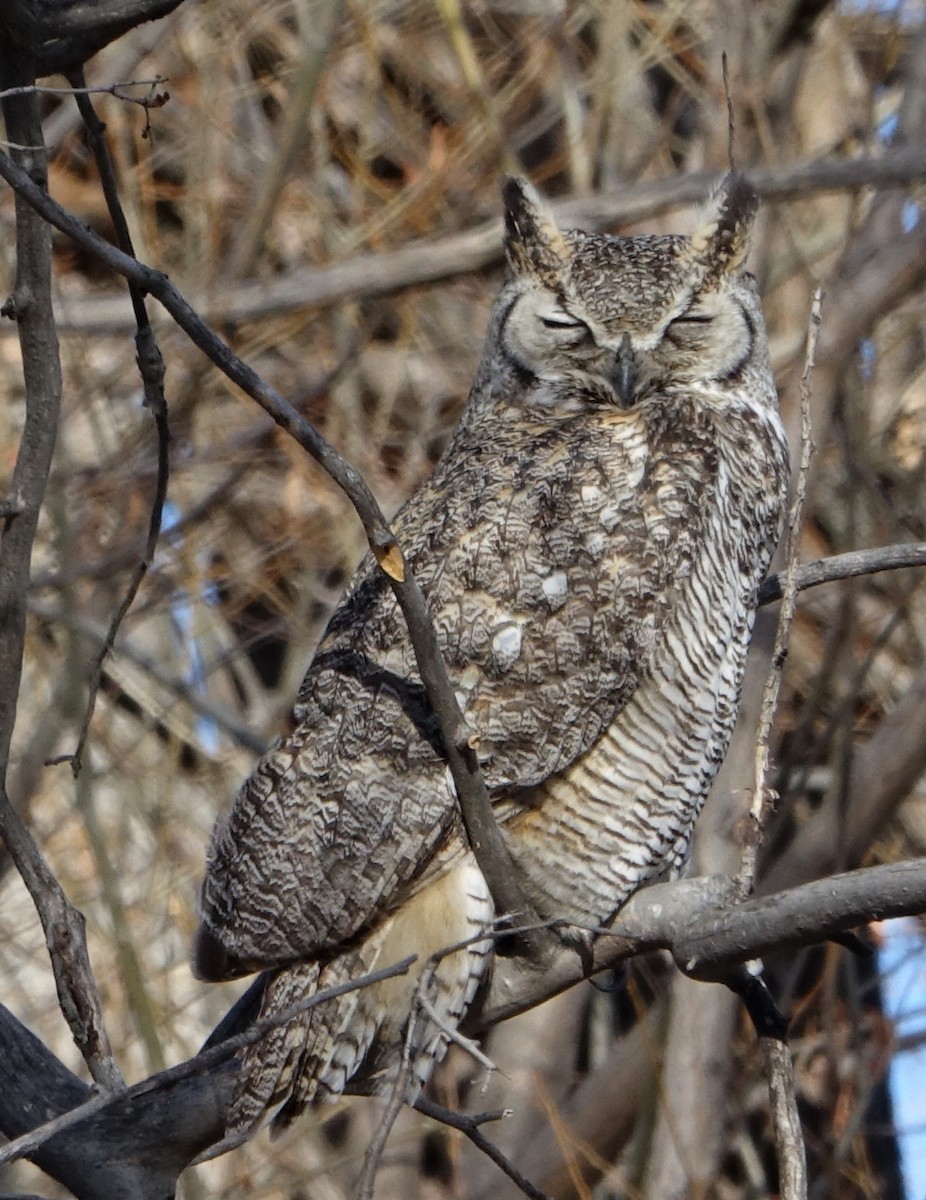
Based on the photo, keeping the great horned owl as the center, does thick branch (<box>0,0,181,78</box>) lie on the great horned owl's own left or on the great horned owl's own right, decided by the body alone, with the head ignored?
on the great horned owl's own right

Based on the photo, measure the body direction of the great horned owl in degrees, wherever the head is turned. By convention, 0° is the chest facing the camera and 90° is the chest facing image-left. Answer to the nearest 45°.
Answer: approximately 315°

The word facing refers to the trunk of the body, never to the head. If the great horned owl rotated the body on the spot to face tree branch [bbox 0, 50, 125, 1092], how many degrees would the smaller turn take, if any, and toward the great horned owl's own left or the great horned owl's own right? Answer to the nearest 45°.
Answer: approximately 90° to the great horned owl's own right

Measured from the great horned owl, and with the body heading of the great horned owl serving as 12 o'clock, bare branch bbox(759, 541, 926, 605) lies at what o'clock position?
The bare branch is roughly at 11 o'clock from the great horned owl.

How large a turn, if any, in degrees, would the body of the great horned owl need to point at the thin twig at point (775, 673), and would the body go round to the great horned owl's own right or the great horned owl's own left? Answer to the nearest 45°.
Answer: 0° — it already faces it

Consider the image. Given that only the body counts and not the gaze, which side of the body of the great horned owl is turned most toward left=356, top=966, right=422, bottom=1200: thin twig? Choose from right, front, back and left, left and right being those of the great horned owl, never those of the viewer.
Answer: right
